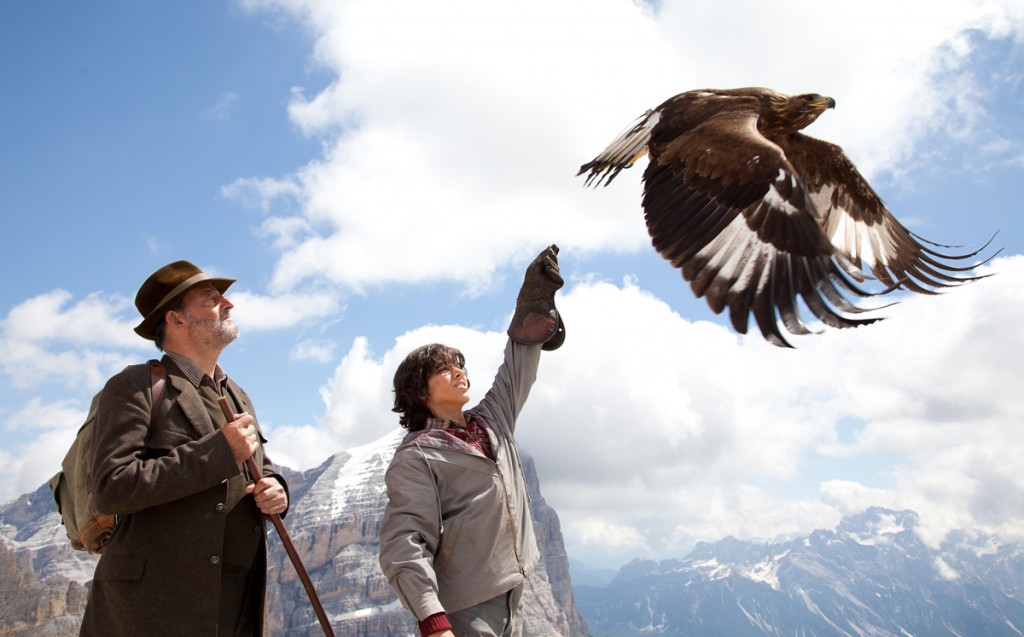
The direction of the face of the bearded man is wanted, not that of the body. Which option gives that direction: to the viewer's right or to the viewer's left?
to the viewer's right

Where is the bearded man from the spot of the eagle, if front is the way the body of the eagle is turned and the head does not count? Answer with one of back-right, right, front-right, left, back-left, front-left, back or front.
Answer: back-right

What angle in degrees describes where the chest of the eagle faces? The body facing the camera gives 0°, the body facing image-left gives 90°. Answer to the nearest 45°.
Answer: approximately 270°

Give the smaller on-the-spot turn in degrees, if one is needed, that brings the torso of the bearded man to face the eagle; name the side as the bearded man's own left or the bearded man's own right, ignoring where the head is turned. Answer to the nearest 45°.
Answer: approximately 45° to the bearded man's own left

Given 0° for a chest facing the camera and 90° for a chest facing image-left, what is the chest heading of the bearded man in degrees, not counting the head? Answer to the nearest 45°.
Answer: approximately 315°
